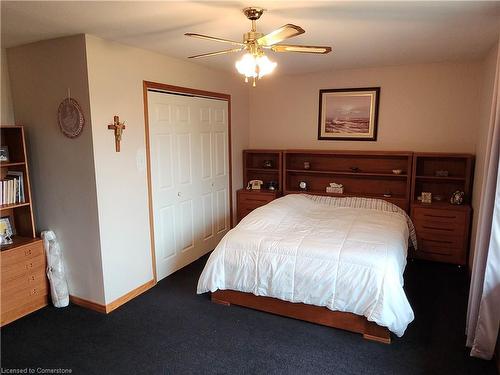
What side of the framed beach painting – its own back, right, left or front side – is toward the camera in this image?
front

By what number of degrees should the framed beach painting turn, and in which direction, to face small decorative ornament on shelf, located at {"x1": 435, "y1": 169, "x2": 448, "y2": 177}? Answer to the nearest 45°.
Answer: approximately 90° to its left

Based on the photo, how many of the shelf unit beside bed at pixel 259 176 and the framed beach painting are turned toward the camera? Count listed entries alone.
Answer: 2

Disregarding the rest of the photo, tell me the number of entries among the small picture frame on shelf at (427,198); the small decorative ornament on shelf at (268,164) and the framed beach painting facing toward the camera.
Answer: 3

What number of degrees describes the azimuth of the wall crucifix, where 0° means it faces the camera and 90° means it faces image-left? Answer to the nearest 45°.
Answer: approximately 315°

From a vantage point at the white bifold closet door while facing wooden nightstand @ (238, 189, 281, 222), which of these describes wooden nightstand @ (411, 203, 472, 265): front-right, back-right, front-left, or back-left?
front-right

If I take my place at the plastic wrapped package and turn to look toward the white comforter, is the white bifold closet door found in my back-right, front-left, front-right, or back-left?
front-left

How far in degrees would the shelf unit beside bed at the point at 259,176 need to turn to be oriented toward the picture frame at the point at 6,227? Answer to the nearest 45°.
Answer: approximately 45° to its right

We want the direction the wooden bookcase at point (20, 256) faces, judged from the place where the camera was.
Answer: facing the viewer and to the right of the viewer

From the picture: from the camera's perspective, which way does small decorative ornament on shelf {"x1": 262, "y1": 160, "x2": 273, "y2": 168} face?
toward the camera

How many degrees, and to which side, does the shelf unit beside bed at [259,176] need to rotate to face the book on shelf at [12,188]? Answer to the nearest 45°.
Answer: approximately 45° to its right

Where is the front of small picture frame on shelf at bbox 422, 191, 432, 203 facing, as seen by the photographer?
facing the viewer

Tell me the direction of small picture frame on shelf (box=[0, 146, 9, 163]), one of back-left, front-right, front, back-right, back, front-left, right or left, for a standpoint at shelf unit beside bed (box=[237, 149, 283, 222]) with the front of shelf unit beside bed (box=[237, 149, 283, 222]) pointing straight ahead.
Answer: front-right

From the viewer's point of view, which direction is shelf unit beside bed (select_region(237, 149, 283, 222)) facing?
toward the camera
